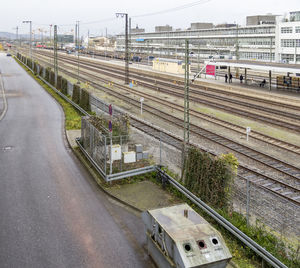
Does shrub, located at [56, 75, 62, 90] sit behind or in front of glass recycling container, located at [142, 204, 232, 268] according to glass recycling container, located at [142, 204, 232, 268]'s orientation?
behind

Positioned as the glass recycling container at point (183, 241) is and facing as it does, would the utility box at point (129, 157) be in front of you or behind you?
behind

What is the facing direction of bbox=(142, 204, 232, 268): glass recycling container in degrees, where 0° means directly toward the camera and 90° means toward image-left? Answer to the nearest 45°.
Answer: approximately 315°

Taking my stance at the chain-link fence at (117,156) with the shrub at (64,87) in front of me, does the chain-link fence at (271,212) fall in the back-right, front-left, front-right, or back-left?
back-right

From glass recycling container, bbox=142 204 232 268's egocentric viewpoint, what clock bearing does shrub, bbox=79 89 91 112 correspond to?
The shrub is roughly at 7 o'clock from the glass recycling container.

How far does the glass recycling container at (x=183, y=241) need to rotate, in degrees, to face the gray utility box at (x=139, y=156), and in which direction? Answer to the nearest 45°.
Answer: approximately 135° to its left

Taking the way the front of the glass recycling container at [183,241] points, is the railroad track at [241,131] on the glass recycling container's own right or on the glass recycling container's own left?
on the glass recycling container's own left
